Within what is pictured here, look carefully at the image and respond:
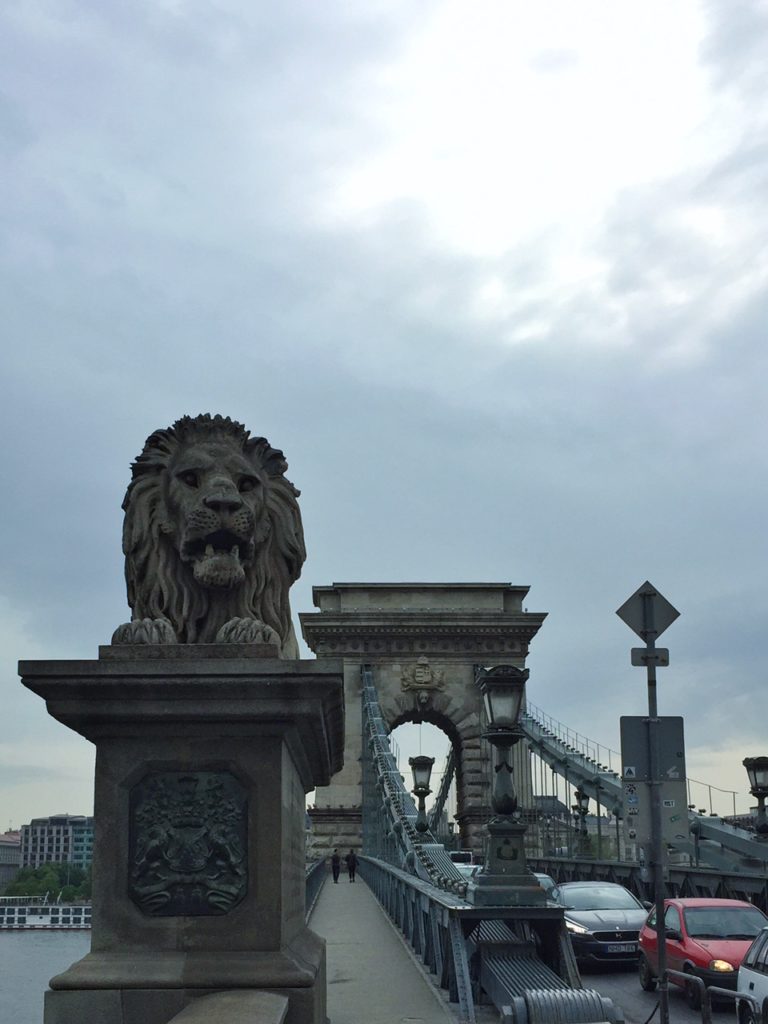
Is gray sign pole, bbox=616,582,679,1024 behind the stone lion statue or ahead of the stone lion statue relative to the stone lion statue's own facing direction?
behind

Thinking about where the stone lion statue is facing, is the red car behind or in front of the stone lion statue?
behind

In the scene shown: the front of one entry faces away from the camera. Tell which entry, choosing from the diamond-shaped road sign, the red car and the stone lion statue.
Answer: the diamond-shaped road sign

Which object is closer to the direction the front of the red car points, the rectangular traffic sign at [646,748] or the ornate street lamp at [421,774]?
the rectangular traffic sign

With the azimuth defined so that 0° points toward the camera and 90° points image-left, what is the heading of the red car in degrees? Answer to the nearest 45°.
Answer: approximately 315°

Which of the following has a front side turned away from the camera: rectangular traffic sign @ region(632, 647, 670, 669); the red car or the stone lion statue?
the rectangular traffic sign

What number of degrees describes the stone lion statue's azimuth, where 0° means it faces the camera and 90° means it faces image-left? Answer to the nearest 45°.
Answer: approximately 0°

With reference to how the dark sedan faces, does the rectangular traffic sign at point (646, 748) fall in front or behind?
in front
